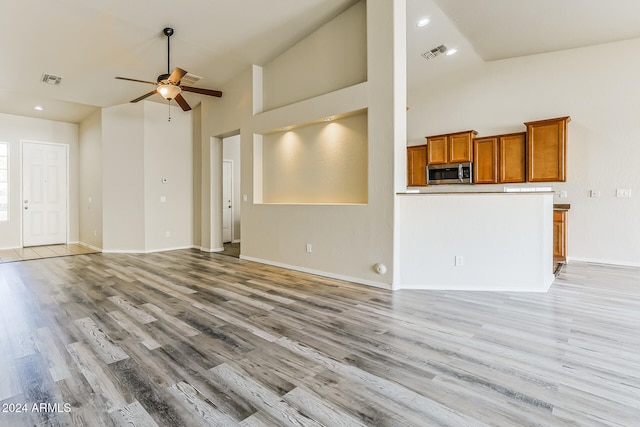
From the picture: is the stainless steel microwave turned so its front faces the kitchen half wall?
yes

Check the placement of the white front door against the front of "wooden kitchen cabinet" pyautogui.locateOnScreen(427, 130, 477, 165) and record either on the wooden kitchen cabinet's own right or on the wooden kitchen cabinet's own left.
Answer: on the wooden kitchen cabinet's own right

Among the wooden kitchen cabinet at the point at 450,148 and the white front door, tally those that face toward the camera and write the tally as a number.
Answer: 2

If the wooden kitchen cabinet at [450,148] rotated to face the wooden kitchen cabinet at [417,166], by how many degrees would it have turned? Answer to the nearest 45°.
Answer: approximately 135° to its right

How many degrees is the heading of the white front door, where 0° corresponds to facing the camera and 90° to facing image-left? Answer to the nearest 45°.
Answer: approximately 0°
